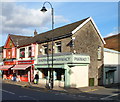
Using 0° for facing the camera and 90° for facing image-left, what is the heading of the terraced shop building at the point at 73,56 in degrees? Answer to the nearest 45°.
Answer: approximately 45°
